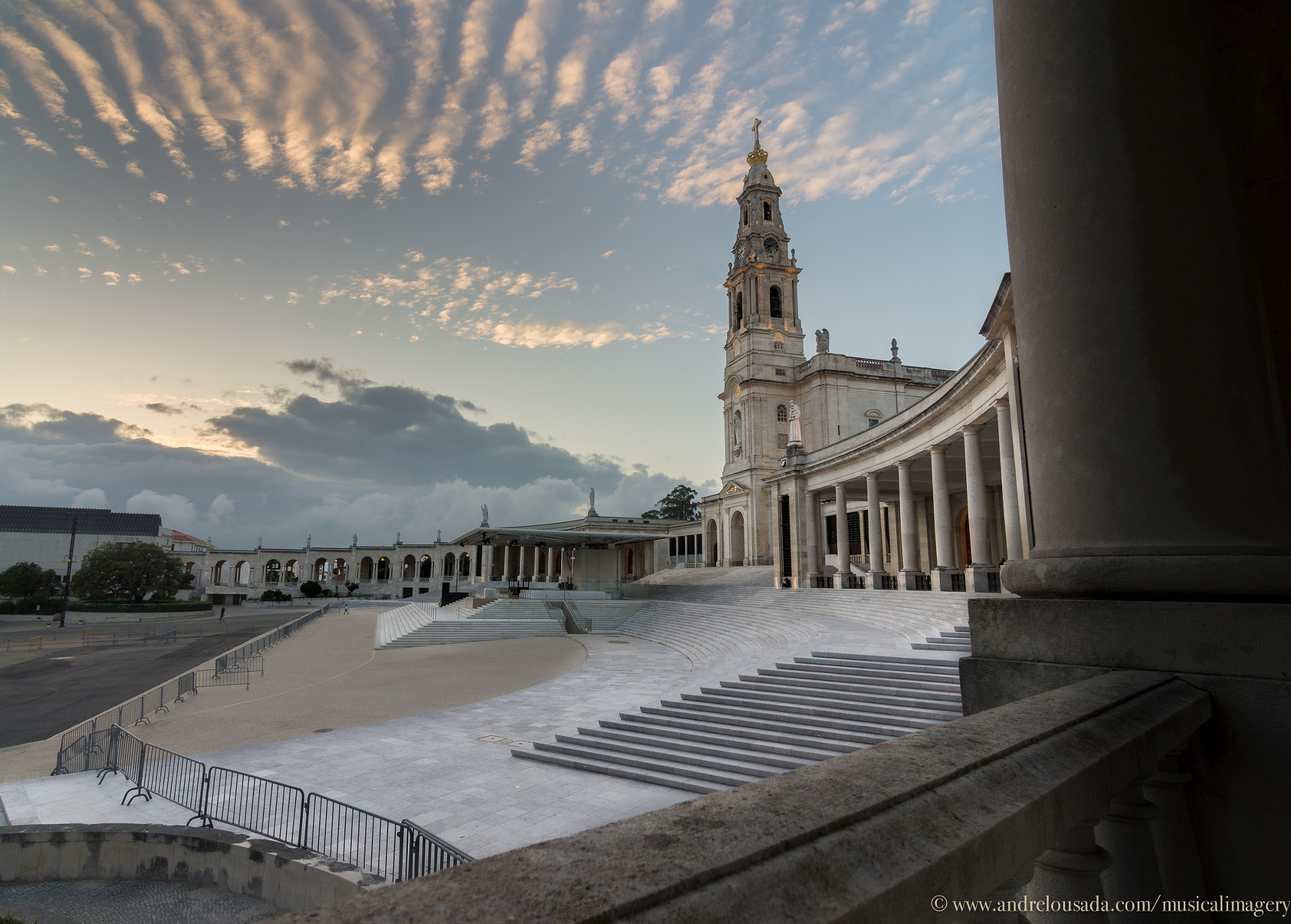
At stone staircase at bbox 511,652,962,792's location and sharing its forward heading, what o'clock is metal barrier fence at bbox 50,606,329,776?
The metal barrier fence is roughly at 2 o'clock from the stone staircase.

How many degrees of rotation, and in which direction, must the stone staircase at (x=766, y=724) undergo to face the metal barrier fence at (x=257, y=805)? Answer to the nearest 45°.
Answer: approximately 45° to its right

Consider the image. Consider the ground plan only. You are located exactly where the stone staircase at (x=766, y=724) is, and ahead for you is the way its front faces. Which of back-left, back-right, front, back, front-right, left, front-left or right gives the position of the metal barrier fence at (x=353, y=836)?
front

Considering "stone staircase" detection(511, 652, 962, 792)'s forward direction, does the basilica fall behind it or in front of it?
behind

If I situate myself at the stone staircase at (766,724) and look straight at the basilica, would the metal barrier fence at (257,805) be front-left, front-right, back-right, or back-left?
back-left

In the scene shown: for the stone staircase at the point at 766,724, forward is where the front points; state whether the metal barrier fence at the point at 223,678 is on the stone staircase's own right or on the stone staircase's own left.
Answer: on the stone staircase's own right

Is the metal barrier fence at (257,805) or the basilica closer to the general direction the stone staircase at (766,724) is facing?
the metal barrier fence

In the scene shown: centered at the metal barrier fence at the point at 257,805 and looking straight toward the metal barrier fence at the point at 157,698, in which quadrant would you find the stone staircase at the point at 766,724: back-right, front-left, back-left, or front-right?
back-right

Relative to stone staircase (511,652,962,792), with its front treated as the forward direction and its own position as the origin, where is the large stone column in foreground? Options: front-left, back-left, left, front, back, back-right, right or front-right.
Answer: front-left
